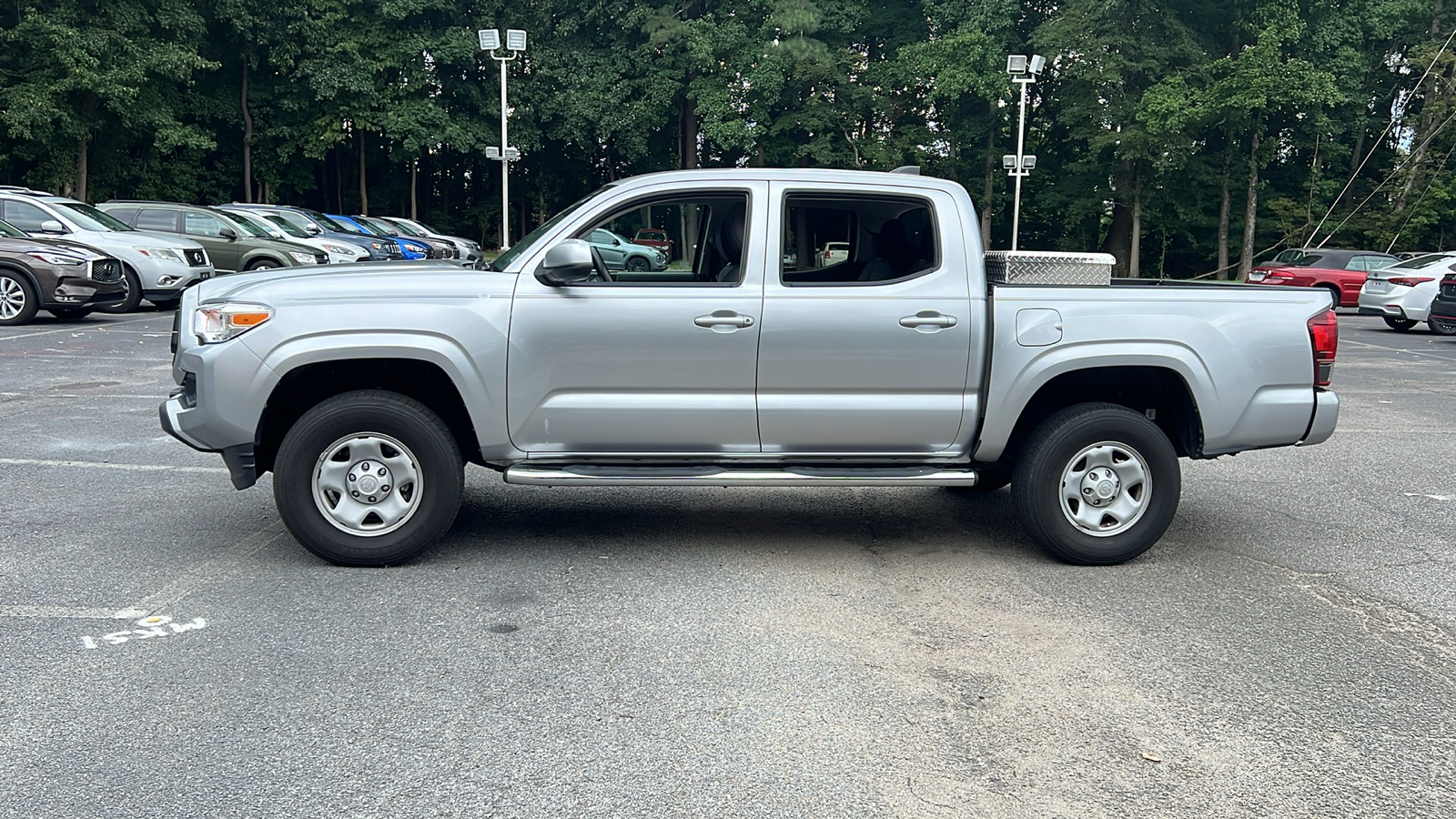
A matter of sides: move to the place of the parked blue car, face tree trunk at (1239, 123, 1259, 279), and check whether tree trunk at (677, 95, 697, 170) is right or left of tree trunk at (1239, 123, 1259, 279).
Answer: left

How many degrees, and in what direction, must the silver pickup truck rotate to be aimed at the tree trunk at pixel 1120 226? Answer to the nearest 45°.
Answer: approximately 90° to its right

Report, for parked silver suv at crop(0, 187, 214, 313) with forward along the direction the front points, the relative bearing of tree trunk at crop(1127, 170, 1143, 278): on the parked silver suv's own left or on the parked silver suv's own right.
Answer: on the parked silver suv's own left

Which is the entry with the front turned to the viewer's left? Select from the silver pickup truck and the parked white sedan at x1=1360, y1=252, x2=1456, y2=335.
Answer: the silver pickup truck

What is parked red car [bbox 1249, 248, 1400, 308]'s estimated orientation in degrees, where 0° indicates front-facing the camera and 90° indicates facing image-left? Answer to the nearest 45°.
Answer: approximately 225°

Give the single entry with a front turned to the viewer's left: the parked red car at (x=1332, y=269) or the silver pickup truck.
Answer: the silver pickup truck

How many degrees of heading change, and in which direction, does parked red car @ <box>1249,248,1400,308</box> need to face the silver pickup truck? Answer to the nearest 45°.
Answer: approximately 135° to its right

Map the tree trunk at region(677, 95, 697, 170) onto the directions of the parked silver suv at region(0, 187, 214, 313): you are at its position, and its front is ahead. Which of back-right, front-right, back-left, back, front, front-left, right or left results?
left

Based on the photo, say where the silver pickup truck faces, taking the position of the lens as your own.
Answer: facing to the left of the viewer

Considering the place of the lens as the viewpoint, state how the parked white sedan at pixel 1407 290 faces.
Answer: facing away from the viewer and to the right of the viewer

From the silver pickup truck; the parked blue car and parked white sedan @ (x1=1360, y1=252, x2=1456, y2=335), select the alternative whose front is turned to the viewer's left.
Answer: the silver pickup truck
